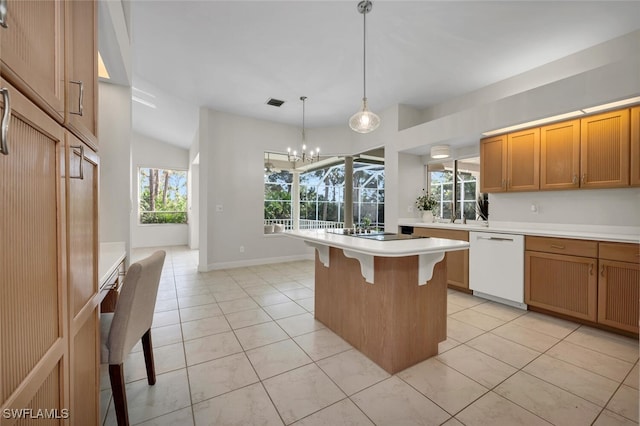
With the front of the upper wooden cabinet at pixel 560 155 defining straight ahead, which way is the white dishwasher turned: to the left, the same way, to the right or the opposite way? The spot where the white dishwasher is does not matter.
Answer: the same way

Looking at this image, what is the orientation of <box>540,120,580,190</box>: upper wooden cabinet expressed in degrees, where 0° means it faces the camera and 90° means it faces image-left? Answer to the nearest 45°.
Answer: approximately 45°

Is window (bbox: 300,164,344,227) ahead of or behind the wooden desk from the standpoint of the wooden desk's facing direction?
ahead

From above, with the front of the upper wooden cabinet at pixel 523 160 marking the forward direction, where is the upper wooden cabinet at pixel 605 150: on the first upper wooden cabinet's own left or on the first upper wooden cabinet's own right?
on the first upper wooden cabinet's own left

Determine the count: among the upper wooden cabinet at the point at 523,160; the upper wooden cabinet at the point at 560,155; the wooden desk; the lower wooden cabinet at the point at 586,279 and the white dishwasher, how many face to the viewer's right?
1

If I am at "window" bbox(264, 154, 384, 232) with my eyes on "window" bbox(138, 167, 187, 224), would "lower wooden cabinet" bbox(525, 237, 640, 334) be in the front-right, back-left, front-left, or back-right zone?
back-left

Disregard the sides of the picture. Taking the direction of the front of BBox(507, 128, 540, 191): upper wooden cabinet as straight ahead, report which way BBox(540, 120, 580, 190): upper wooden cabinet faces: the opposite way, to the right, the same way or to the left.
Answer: the same way

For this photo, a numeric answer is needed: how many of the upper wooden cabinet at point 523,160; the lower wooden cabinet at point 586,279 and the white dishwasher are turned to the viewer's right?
0

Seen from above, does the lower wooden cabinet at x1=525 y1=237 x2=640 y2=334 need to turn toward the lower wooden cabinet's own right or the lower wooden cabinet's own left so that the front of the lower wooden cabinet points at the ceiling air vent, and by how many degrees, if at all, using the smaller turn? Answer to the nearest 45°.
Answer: approximately 45° to the lower wooden cabinet's own right

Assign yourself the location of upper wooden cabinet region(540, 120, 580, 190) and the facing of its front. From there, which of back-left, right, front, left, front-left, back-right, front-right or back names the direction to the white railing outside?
front-right

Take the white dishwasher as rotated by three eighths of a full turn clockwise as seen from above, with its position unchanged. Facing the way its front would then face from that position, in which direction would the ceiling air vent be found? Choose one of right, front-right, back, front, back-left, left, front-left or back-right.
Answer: left

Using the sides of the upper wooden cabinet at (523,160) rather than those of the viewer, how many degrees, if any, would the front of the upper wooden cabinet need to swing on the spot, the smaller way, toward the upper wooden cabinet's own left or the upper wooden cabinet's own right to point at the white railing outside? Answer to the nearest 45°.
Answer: approximately 45° to the upper wooden cabinet's own right

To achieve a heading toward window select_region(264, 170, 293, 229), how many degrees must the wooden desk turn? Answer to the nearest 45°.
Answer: approximately 45° to its left

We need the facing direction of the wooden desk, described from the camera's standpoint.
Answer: facing to the right of the viewer

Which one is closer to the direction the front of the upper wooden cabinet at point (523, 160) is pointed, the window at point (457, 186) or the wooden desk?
the wooden desk

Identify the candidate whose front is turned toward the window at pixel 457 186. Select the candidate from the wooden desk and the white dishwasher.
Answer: the wooden desk

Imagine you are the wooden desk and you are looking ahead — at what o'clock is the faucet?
The faucet is roughly at 12 o'clock from the wooden desk.

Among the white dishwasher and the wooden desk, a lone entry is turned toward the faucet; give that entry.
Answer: the wooden desk
